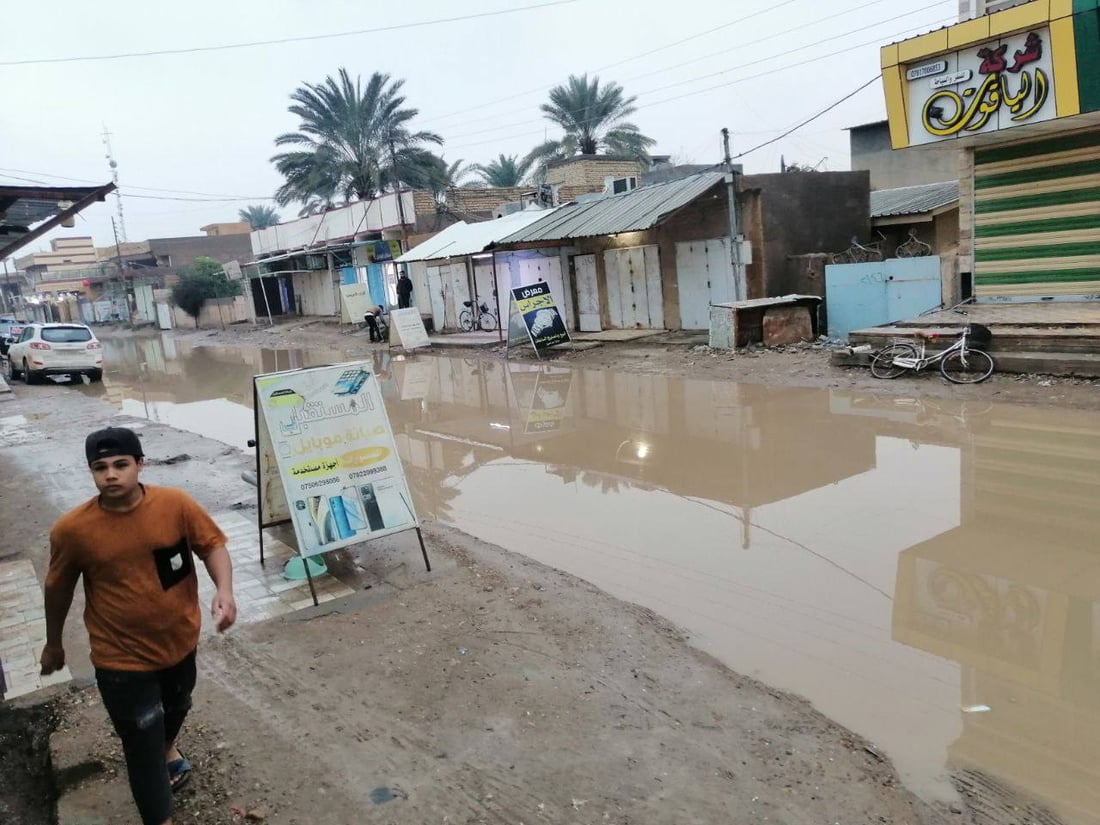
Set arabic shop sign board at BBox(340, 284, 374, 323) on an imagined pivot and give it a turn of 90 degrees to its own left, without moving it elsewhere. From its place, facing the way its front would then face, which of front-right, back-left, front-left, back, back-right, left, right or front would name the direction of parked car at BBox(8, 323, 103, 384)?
back-right

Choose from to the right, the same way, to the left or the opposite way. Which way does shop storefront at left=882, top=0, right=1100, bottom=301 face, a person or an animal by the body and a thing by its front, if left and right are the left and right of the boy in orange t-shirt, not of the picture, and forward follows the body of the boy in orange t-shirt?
to the right

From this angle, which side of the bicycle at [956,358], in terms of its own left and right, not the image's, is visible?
right

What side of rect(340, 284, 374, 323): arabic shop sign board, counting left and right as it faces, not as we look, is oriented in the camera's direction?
front

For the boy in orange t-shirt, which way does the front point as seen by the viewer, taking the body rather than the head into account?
toward the camera

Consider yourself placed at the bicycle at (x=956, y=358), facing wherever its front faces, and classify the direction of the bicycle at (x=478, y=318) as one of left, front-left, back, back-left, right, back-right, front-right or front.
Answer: back-left

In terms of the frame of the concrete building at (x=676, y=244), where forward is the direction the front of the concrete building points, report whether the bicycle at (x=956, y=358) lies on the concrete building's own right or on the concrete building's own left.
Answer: on the concrete building's own left

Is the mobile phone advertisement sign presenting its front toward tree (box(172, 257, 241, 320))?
no

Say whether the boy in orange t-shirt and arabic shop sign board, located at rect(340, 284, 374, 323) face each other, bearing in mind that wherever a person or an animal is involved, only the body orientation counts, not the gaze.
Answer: no

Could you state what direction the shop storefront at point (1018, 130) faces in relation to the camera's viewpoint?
facing the viewer and to the left of the viewer

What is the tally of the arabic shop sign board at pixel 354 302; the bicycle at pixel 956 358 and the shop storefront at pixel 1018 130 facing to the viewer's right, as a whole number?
1

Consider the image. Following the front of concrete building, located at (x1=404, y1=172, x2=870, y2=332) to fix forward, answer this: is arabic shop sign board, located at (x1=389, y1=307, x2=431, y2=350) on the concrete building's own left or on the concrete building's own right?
on the concrete building's own right

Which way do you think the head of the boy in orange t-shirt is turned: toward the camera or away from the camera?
toward the camera

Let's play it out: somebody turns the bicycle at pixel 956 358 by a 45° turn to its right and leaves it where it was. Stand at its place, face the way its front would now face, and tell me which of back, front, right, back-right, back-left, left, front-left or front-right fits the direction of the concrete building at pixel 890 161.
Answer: back-left

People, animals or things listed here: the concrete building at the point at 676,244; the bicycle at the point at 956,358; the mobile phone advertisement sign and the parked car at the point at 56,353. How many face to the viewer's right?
1

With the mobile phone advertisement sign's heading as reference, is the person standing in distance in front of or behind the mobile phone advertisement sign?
behind

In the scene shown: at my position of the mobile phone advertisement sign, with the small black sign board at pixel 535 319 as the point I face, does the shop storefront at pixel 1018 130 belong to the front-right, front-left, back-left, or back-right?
front-right

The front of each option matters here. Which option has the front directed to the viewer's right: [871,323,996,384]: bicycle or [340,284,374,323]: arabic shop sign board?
the bicycle

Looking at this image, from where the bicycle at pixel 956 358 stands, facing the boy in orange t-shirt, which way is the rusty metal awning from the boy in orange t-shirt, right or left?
right

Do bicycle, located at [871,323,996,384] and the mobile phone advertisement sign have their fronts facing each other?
no

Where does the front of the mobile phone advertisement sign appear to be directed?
toward the camera
